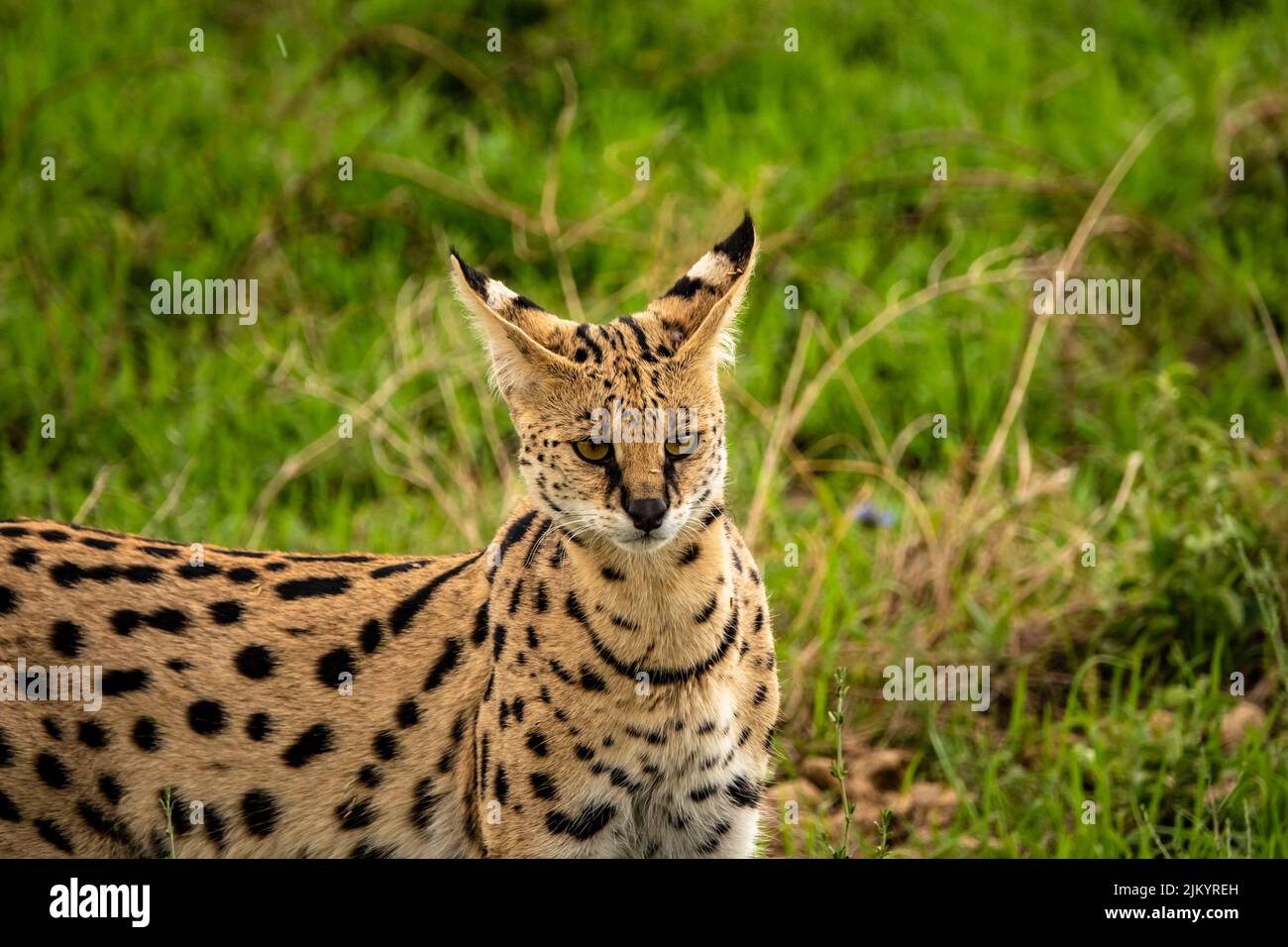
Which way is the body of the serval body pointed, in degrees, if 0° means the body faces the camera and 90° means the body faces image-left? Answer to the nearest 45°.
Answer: approximately 315°
